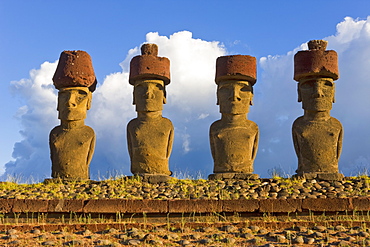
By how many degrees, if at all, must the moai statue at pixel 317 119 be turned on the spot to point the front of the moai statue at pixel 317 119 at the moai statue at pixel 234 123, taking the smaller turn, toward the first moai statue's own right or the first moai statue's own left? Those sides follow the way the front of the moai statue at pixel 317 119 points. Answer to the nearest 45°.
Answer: approximately 90° to the first moai statue's own right

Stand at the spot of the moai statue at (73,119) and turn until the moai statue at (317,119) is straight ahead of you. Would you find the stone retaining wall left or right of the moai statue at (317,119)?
right

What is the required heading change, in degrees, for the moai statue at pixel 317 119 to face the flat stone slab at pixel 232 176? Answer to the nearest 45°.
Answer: approximately 45° to its right

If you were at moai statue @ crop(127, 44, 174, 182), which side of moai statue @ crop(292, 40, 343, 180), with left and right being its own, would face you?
right

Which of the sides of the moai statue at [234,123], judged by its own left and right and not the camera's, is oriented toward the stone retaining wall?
front

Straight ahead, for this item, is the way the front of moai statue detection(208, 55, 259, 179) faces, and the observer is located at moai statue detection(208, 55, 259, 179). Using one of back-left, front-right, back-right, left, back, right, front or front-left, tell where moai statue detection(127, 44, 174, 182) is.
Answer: right

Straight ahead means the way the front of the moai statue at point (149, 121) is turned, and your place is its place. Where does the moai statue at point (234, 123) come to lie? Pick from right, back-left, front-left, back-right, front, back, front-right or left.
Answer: left

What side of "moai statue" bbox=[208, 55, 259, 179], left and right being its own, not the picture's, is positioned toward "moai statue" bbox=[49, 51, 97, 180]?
right

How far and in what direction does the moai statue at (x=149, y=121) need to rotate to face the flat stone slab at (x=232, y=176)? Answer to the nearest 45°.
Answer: approximately 90° to its left

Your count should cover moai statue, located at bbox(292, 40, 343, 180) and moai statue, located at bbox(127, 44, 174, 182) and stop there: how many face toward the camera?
2

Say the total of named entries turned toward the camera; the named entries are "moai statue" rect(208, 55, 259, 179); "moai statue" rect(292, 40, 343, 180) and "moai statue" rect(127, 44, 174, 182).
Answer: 3

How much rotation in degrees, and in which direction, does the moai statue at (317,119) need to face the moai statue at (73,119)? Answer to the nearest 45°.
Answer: approximately 90° to its right

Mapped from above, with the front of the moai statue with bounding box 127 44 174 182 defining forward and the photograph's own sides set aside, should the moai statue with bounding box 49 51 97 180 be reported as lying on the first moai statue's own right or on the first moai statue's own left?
on the first moai statue's own right
